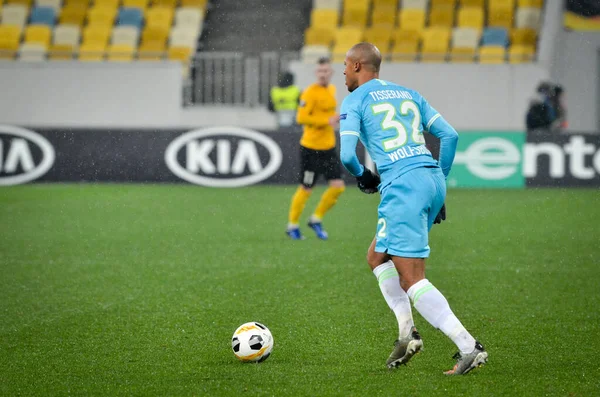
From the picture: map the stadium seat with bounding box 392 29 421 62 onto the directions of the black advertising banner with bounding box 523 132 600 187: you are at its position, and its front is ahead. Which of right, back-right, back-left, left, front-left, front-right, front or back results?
back-right

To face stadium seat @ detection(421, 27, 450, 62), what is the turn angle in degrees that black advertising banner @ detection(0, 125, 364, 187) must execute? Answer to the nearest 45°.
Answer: approximately 135° to its left

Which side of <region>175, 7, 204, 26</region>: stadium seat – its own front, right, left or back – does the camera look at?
front

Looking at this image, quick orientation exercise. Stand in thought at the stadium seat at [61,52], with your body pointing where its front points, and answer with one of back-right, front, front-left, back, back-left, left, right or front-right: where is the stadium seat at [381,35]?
left

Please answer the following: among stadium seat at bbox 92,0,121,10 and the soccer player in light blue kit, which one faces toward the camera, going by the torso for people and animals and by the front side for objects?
the stadium seat

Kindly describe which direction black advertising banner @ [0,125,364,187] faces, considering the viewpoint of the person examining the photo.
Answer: facing the viewer

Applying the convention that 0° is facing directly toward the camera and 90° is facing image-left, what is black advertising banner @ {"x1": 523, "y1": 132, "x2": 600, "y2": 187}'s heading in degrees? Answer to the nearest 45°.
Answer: approximately 0°

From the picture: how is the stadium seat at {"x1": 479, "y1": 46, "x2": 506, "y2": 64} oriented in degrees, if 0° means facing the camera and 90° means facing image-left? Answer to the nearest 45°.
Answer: approximately 0°

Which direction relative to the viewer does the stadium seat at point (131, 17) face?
toward the camera

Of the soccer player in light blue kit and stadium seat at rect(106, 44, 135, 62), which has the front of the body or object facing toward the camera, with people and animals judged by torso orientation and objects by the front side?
the stadium seat

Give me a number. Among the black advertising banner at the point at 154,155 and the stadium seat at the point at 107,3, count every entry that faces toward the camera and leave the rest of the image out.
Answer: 2

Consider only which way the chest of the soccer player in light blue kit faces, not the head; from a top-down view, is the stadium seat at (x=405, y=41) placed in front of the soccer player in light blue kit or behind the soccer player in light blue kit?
in front

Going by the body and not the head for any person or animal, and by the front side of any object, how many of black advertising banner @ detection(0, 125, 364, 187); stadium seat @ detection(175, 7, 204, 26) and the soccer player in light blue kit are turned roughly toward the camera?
2

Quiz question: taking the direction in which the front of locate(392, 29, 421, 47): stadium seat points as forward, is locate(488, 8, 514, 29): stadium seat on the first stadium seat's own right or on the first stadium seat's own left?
on the first stadium seat's own left
